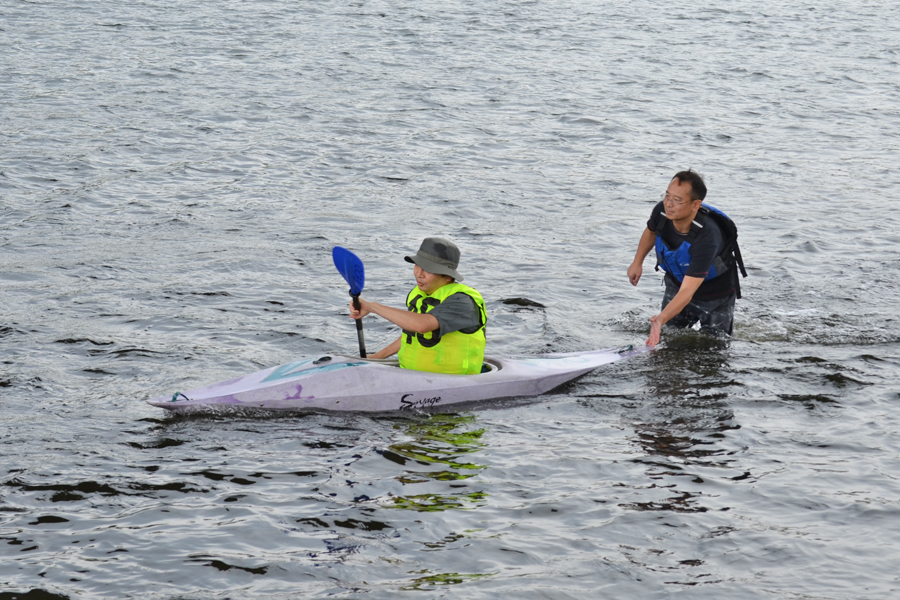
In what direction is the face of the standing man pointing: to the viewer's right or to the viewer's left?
to the viewer's left

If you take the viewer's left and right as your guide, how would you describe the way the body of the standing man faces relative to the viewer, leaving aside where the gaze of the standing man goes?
facing the viewer and to the left of the viewer

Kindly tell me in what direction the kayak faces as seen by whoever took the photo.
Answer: facing to the left of the viewer

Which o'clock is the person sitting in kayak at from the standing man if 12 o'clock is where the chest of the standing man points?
The person sitting in kayak is roughly at 12 o'clock from the standing man.
